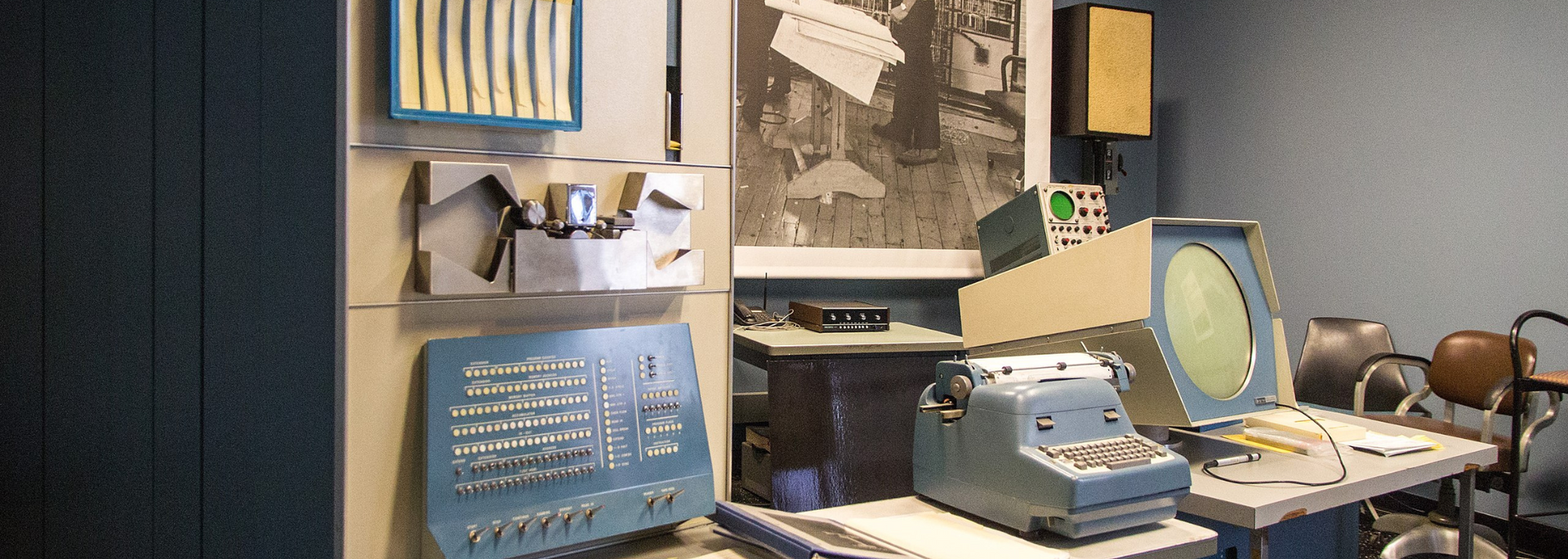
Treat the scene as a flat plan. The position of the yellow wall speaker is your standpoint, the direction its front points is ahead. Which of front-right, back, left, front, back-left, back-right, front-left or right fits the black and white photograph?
right

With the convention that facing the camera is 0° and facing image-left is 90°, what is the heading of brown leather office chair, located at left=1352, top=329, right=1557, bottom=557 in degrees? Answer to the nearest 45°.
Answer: approximately 45°

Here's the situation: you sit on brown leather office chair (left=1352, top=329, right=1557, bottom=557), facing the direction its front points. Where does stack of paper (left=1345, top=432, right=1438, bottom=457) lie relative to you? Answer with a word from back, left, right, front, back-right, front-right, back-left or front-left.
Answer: front-left

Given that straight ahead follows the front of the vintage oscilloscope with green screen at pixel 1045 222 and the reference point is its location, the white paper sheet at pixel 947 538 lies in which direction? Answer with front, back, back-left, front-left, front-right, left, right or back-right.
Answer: front-right

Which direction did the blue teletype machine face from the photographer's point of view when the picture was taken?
facing the viewer and to the right of the viewer

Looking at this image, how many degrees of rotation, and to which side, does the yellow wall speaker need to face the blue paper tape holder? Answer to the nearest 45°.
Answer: approximately 45° to its right

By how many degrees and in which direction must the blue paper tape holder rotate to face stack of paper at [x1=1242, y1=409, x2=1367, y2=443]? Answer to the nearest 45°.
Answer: approximately 45° to its left

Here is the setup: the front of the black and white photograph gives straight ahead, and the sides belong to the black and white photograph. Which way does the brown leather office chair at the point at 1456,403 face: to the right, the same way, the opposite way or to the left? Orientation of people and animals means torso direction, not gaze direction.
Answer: to the right

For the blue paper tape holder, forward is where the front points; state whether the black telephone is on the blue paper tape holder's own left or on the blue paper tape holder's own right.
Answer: on the blue paper tape holder's own left

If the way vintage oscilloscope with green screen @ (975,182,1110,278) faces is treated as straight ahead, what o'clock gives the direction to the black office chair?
The black office chair is roughly at 9 o'clock from the vintage oscilloscope with green screen.

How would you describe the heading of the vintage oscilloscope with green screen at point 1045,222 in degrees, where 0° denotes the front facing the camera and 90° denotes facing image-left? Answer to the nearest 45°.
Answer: approximately 315°

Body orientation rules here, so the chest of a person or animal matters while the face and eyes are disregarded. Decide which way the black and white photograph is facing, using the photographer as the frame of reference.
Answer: facing the viewer

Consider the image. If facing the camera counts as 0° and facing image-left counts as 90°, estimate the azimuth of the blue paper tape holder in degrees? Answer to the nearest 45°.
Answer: approximately 315°

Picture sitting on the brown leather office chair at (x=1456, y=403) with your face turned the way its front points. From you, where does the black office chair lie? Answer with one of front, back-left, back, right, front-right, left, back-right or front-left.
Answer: right

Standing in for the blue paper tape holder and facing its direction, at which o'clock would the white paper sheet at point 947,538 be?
The white paper sheet is roughly at 11 o'clock from the blue paper tape holder.
